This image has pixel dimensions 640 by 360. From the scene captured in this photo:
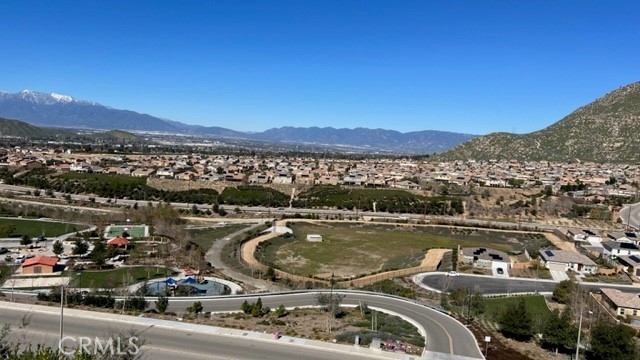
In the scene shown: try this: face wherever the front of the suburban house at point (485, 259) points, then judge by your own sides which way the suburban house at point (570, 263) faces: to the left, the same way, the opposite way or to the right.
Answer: the same way

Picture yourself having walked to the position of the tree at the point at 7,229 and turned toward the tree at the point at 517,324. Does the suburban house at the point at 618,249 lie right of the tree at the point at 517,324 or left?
left

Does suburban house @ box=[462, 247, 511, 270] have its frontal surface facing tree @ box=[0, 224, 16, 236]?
no

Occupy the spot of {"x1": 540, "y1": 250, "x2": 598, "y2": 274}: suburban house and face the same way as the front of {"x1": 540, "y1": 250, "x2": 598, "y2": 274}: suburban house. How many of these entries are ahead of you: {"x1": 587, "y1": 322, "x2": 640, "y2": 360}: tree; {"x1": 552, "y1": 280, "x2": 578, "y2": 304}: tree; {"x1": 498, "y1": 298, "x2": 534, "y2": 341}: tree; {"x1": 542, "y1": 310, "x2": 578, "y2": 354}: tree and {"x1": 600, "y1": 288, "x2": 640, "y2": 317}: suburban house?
5

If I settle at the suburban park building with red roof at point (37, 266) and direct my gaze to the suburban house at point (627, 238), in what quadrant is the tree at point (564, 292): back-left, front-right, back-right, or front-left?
front-right

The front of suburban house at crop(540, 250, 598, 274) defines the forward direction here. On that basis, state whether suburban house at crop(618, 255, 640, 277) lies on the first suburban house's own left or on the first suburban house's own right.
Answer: on the first suburban house's own left

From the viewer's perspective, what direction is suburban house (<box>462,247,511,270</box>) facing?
toward the camera

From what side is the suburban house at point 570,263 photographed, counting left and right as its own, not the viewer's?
front

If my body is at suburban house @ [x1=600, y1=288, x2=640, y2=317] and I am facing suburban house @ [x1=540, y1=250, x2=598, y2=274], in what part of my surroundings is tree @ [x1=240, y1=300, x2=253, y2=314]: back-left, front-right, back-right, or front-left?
back-left

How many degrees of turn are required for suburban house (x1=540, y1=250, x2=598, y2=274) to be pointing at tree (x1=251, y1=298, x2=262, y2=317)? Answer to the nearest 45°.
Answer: approximately 45° to its right

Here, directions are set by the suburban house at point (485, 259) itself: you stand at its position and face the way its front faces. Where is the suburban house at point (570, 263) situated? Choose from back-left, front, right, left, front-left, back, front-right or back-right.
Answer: left

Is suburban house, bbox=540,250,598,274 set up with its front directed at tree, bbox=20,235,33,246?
no

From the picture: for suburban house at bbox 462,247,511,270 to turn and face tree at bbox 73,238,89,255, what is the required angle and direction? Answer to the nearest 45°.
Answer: approximately 45° to its right

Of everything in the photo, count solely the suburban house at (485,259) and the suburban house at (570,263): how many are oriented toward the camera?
2

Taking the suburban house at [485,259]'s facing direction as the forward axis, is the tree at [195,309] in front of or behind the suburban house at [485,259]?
in front

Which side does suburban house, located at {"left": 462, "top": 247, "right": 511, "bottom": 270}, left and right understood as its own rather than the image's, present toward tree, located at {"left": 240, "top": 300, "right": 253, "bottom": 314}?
front

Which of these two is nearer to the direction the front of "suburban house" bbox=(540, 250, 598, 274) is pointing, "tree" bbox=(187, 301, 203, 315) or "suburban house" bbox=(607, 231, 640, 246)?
the tree

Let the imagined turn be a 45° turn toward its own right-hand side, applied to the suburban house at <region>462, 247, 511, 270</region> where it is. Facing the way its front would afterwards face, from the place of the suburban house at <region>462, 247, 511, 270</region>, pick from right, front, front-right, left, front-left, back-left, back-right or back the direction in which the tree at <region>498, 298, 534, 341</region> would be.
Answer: front-left
